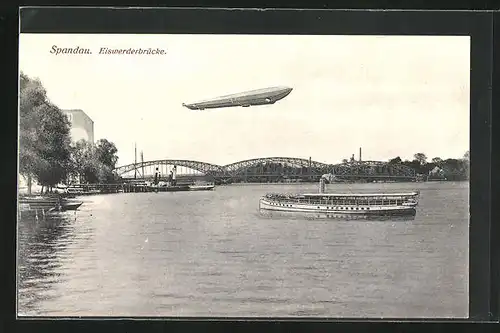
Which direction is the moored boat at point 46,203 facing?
to the viewer's right
